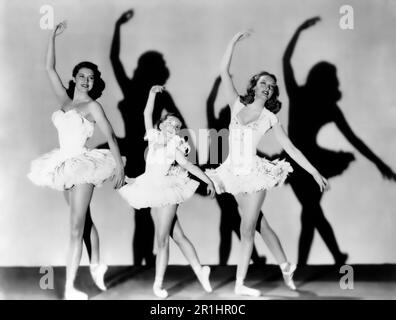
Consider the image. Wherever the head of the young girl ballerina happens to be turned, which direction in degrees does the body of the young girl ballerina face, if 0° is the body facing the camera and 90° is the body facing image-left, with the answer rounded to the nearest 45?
approximately 0°
